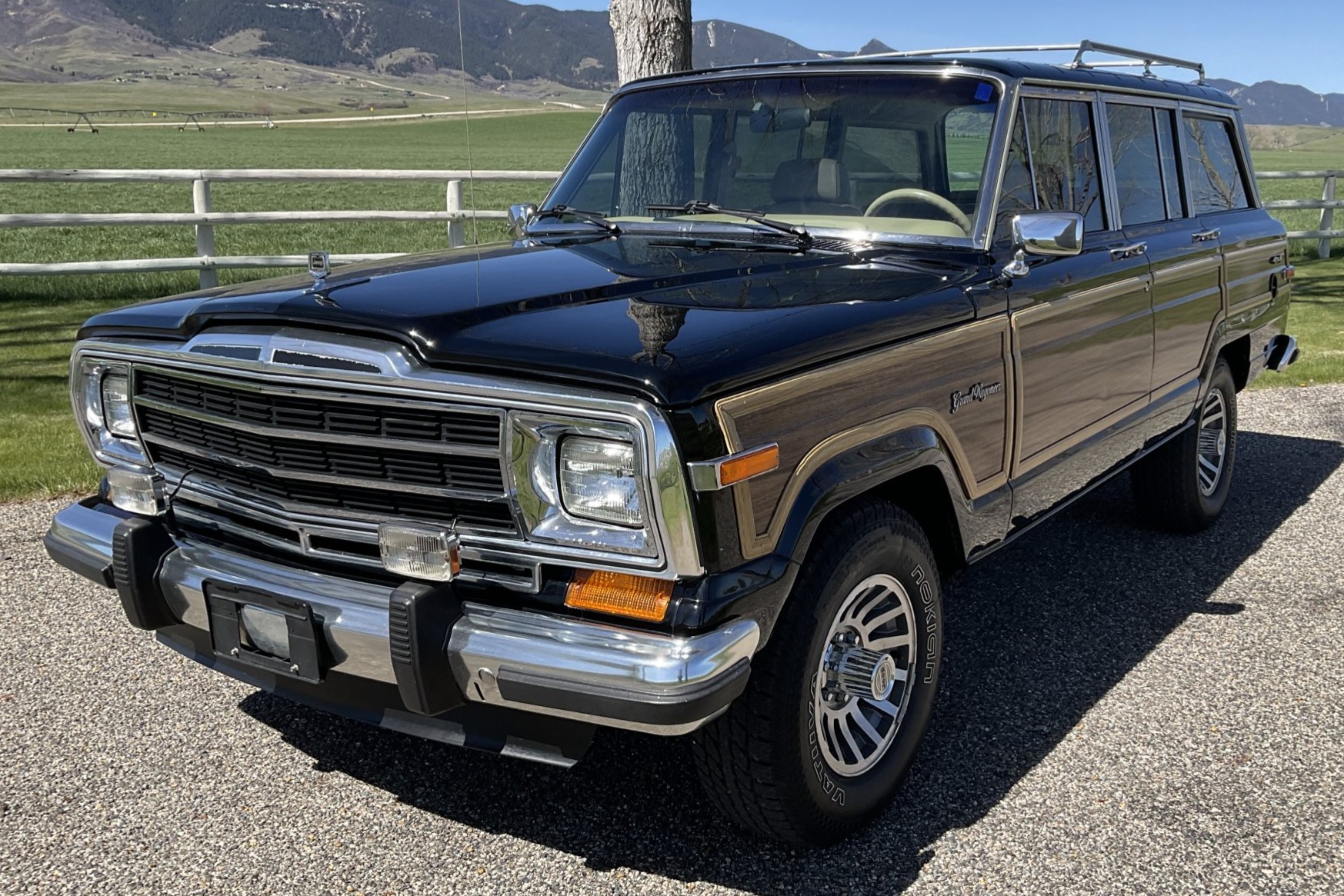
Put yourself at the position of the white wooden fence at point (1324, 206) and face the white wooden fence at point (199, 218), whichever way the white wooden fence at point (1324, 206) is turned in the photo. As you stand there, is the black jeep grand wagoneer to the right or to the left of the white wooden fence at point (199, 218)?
left

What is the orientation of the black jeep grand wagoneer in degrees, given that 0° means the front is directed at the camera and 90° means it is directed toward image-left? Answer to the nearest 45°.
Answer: approximately 45°

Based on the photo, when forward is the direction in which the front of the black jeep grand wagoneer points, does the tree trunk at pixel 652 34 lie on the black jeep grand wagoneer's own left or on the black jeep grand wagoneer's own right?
on the black jeep grand wagoneer's own right

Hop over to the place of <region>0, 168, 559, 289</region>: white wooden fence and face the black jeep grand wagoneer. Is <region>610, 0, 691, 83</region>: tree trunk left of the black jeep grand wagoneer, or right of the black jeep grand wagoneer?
left

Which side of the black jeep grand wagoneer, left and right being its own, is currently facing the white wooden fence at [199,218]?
right

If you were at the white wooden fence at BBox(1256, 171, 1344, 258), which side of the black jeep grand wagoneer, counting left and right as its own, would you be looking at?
back
